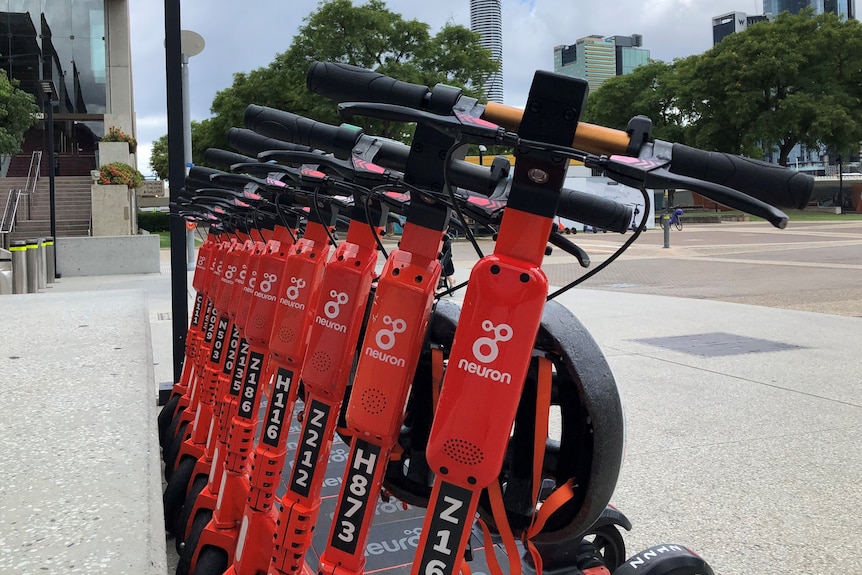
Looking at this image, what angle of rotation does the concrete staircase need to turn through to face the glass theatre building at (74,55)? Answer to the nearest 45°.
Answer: approximately 180°

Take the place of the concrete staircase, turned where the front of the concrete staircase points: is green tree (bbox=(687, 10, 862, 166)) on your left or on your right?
on your left

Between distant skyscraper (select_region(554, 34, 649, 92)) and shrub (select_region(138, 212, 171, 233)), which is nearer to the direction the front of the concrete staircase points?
the distant skyscraper

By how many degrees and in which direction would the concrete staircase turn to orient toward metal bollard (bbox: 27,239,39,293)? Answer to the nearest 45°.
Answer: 0° — it already faces it

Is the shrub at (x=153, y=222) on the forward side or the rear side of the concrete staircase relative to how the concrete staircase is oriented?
on the rear side

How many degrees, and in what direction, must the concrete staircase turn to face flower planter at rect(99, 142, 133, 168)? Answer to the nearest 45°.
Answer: approximately 135° to its left

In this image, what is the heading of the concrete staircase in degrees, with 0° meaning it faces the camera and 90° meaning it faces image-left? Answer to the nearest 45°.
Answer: approximately 0°
